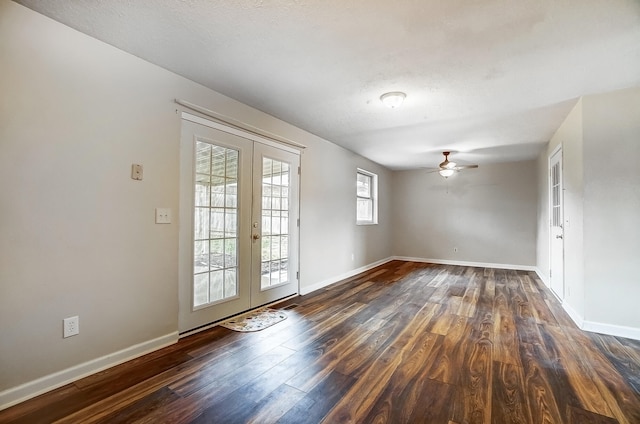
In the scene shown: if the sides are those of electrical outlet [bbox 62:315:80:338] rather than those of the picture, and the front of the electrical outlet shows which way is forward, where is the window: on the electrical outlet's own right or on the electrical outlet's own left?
on the electrical outlet's own left

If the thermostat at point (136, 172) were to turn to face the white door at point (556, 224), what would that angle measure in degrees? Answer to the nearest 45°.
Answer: approximately 45° to its left

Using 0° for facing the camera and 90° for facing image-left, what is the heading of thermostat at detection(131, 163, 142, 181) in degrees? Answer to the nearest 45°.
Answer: approximately 315°

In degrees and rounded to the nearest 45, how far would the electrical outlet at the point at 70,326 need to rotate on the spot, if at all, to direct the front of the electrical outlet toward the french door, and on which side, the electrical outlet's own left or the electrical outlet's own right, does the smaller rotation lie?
approximately 45° to the electrical outlet's own left

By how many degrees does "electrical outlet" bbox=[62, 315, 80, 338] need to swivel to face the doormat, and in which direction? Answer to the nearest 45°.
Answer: approximately 45° to its left
